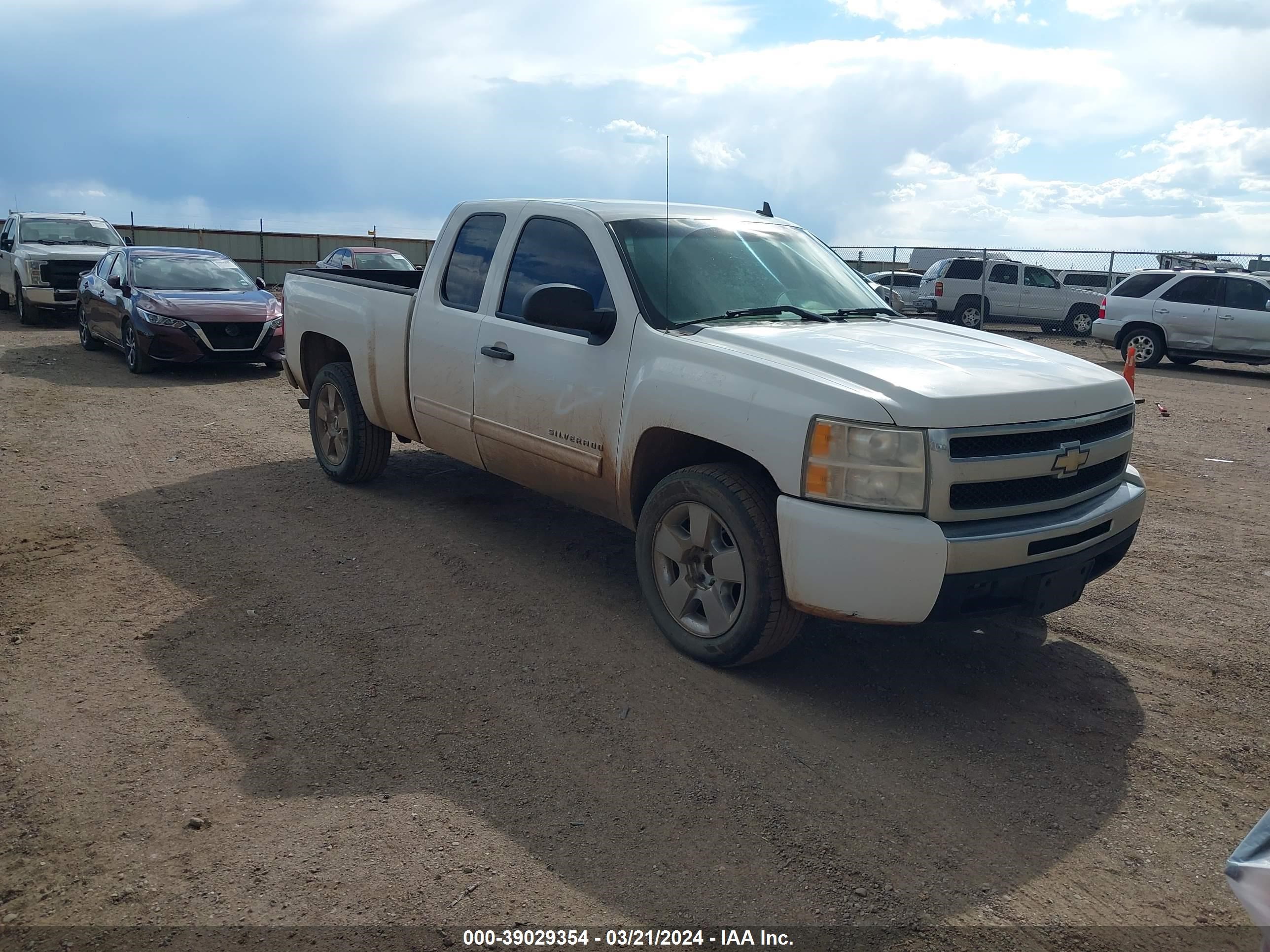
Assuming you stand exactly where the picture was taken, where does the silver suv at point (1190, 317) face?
facing to the right of the viewer

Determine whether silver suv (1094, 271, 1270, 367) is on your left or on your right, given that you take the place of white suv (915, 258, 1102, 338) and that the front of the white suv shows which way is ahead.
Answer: on your right

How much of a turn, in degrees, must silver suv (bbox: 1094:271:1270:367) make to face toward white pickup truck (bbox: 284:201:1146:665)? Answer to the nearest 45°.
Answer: approximately 90° to its right

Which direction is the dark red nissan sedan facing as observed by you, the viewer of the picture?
facing the viewer and to the right of the viewer

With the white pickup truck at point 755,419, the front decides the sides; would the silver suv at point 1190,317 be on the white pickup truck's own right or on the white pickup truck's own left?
on the white pickup truck's own left

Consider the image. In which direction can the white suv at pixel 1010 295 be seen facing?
to the viewer's right

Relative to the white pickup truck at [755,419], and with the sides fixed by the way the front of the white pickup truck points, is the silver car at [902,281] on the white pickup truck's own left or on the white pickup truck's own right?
on the white pickup truck's own left

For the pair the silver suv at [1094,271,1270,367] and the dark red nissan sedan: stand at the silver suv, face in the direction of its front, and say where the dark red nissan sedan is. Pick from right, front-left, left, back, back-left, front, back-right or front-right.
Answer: back-right
